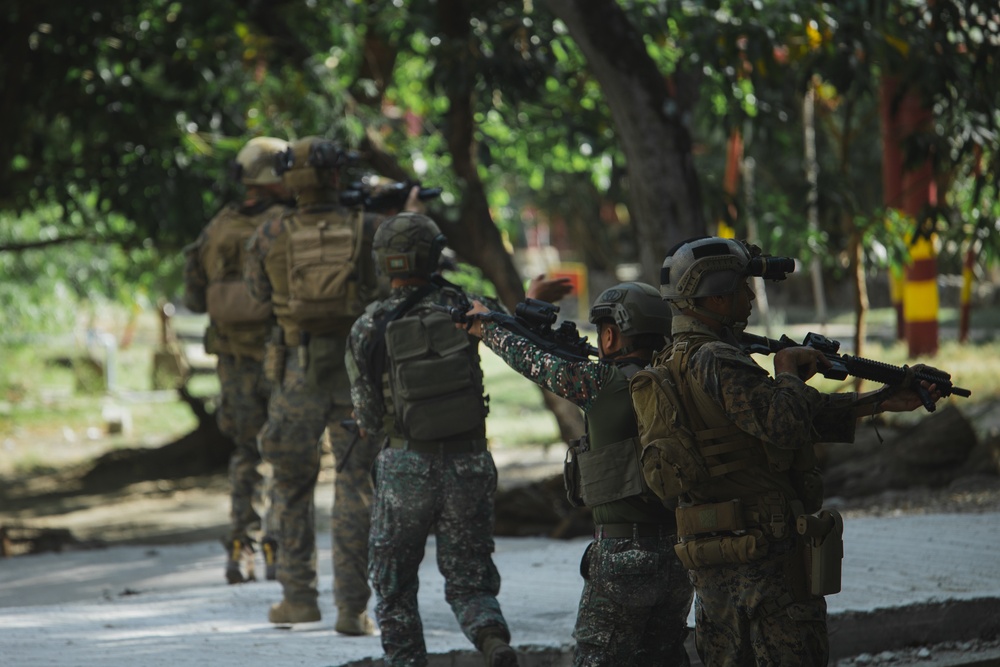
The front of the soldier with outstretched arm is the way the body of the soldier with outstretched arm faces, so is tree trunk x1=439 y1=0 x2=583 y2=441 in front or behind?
in front

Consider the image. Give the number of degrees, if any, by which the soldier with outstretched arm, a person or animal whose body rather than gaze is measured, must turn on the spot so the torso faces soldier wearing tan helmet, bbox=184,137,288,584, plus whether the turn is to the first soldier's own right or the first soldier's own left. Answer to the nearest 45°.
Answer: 0° — they already face them

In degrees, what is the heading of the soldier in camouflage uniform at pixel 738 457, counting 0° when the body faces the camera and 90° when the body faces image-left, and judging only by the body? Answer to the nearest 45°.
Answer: approximately 270°

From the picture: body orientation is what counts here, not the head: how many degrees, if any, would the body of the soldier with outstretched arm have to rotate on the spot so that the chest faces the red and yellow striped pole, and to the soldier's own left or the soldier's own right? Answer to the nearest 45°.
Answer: approximately 45° to the soldier's own right

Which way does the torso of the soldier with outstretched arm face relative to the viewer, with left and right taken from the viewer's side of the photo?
facing away from the viewer and to the left of the viewer

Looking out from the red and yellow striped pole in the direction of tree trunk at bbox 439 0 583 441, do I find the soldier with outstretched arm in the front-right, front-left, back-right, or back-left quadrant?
front-left

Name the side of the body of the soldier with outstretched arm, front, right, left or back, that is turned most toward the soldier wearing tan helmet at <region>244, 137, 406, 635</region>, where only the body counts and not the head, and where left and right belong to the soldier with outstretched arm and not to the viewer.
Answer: front

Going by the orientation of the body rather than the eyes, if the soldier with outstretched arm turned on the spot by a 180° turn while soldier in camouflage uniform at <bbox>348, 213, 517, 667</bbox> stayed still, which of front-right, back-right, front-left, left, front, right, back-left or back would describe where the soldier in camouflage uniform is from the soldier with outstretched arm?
back

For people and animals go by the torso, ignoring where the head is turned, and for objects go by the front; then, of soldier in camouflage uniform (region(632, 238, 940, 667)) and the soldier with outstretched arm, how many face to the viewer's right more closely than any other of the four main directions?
1

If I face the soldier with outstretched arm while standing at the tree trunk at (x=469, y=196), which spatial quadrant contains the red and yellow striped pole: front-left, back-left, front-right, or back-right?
back-left

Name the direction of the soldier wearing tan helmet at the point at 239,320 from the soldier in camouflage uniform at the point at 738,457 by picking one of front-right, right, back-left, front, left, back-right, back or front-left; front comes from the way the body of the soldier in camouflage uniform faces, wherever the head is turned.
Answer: back-left

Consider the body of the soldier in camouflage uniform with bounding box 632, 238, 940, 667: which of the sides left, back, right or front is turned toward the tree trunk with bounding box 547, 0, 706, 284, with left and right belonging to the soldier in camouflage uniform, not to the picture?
left

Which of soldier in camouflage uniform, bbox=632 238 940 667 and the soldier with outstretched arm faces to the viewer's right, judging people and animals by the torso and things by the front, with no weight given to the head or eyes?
the soldier in camouflage uniform

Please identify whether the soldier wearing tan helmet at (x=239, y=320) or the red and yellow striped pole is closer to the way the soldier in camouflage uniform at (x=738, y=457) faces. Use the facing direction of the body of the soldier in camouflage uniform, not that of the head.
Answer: the red and yellow striped pole

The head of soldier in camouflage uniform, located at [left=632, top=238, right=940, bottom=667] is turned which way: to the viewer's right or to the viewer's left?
to the viewer's right
